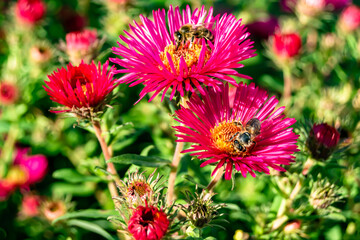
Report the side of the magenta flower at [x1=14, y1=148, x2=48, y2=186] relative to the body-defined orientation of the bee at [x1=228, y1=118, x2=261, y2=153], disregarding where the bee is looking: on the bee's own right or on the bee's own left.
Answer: on the bee's own right

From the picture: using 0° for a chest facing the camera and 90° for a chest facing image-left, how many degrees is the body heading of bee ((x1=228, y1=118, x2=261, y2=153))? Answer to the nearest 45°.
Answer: approximately 45°

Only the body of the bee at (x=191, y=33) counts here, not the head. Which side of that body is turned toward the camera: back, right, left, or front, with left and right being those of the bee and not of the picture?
left

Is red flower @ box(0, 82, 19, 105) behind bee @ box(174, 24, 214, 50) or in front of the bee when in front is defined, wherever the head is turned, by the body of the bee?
in front

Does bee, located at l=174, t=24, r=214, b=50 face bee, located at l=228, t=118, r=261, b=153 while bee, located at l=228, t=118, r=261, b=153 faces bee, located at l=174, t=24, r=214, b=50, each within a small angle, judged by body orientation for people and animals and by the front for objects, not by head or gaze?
no

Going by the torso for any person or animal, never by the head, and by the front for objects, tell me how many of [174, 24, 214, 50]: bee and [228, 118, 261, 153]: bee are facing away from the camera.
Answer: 0

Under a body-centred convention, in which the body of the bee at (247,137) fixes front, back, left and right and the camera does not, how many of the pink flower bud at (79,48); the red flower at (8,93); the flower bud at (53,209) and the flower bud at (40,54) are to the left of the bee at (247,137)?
0

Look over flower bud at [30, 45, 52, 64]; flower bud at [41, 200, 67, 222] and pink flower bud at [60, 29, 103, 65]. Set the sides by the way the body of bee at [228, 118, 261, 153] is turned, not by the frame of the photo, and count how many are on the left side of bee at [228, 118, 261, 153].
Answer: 0
